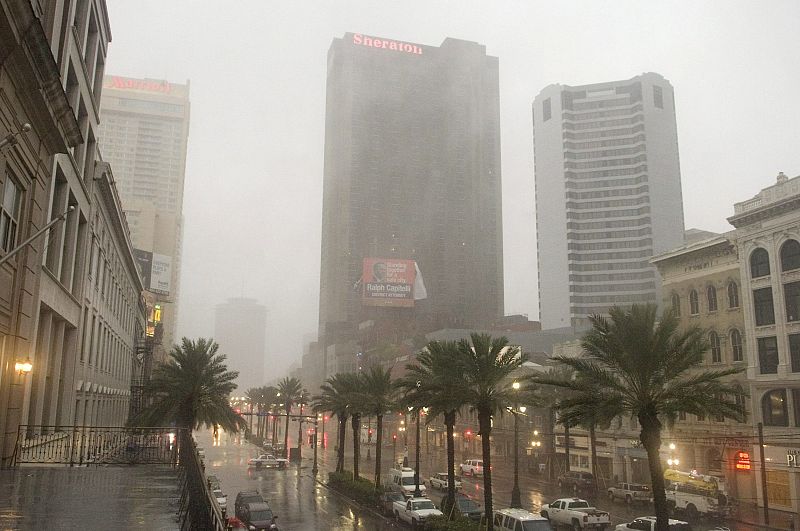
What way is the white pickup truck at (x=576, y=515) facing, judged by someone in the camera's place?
facing away from the viewer and to the left of the viewer

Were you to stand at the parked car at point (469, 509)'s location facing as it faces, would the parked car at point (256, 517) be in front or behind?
in front

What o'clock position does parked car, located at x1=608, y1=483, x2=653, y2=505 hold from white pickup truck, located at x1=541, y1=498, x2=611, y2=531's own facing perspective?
The parked car is roughly at 2 o'clock from the white pickup truck.

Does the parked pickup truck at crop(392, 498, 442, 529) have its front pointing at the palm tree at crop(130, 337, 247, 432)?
no

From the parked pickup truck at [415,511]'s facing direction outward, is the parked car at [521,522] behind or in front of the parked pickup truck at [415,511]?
in front

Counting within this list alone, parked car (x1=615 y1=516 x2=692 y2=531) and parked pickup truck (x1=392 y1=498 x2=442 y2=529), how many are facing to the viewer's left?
1

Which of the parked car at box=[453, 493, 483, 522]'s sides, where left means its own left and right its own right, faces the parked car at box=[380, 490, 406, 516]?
right

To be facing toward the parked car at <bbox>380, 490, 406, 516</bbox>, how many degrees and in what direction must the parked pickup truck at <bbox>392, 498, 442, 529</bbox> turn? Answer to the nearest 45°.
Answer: approximately 135° to its left

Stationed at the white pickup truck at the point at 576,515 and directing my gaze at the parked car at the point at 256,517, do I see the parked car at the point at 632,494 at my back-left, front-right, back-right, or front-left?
back-right

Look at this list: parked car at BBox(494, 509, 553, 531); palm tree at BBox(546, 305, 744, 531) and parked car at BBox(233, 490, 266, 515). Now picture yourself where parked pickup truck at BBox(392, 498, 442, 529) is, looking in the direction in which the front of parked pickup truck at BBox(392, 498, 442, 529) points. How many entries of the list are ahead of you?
2

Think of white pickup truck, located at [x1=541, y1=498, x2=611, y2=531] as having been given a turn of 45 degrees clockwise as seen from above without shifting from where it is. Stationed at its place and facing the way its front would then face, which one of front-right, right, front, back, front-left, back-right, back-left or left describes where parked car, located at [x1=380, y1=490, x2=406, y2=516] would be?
left

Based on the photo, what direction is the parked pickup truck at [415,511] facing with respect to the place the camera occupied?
facing the viewer and to the right of the viewer

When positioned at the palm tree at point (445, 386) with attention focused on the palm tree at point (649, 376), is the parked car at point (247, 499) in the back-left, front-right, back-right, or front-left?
back-right

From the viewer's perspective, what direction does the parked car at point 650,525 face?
to the viewer's left
